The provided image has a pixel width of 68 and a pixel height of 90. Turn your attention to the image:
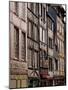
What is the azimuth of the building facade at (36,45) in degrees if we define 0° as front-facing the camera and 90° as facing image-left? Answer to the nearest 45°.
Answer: approximately 315°
